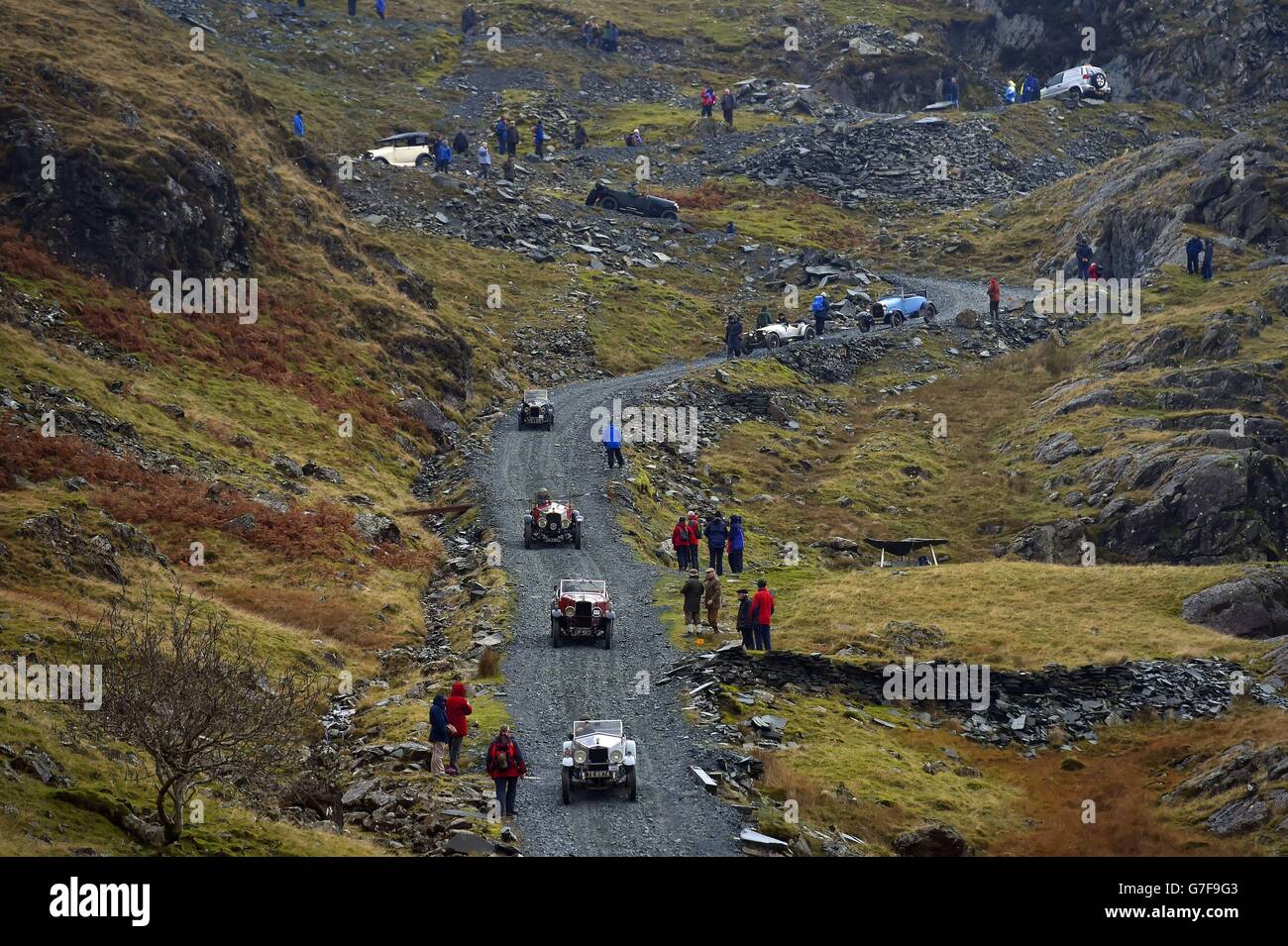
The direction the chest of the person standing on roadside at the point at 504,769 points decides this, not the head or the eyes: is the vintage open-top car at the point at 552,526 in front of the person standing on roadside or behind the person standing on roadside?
in front

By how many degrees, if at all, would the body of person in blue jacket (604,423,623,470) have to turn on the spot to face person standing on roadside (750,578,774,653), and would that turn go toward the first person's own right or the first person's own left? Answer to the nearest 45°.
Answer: approximately 180°

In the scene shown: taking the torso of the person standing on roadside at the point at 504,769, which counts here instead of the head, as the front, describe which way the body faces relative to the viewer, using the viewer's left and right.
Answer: facing away from the viewer

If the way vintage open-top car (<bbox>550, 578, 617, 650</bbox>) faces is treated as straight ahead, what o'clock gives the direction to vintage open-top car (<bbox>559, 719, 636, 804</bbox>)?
vintage open-top car (<bbox>559, 719, 636, 804</bbox>) is roughly at 12 o'clock from vintage open-top car (<bbox>550, 578, 617, 650</bbox>).

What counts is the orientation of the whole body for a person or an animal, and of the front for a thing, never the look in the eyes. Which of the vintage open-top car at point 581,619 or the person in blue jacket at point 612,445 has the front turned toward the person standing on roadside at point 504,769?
the vintage open-top car

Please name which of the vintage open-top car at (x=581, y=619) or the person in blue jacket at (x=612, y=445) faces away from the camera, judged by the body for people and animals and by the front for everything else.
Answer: the person in blue jacket

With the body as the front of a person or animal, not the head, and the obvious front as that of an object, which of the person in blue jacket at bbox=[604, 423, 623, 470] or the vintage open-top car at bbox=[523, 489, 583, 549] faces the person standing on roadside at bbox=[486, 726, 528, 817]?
the vintage open-top car

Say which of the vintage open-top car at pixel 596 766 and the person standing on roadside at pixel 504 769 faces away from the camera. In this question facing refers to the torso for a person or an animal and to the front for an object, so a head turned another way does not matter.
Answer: the person standing on roadside

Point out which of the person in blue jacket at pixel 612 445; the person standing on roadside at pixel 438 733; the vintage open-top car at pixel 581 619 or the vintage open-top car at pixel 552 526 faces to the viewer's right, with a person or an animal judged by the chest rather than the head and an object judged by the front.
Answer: the person standing on roadside

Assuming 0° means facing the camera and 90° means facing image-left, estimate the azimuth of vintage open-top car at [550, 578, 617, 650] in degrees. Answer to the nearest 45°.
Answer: approximately 0°

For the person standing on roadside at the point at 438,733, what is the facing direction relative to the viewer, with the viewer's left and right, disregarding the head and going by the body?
facing to the right of the viewer

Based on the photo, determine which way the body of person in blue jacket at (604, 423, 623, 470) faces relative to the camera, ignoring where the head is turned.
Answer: away from the camera
